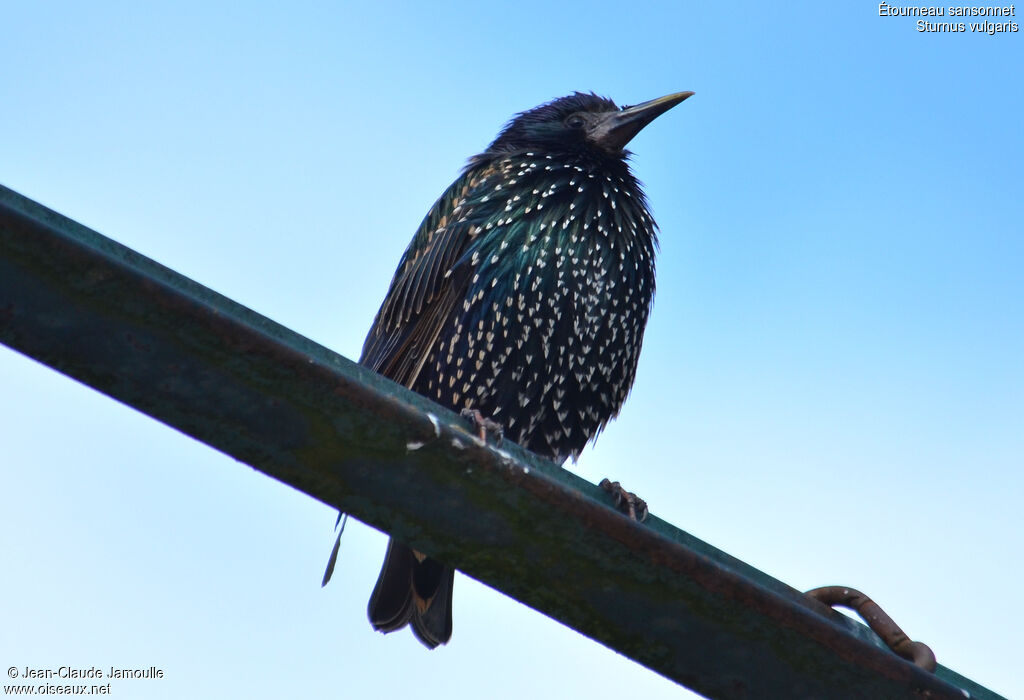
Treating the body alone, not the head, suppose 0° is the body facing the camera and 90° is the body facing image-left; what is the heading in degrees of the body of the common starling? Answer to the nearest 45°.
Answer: approximately 315°
